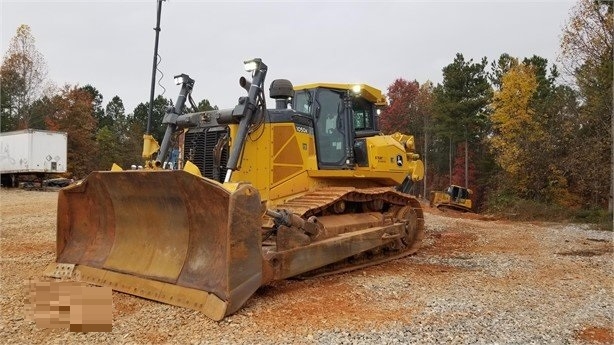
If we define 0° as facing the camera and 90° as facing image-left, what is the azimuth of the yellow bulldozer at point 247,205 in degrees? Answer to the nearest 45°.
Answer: approximately 45°

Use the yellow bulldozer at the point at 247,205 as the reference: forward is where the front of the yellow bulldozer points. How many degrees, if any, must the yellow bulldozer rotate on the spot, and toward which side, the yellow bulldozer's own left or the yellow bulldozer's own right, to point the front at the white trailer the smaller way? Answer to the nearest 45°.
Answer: approximately 90° to the yellow bulldozer's own right

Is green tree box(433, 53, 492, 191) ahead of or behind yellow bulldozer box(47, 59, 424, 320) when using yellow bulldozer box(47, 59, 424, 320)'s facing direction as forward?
behind
